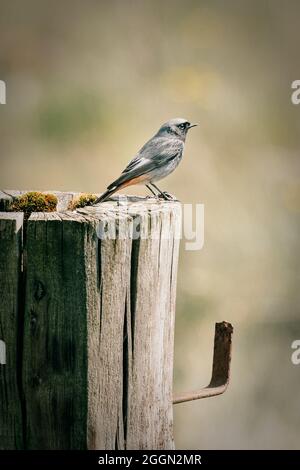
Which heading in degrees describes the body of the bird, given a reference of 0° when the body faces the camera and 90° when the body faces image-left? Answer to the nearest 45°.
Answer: approximately 270°
